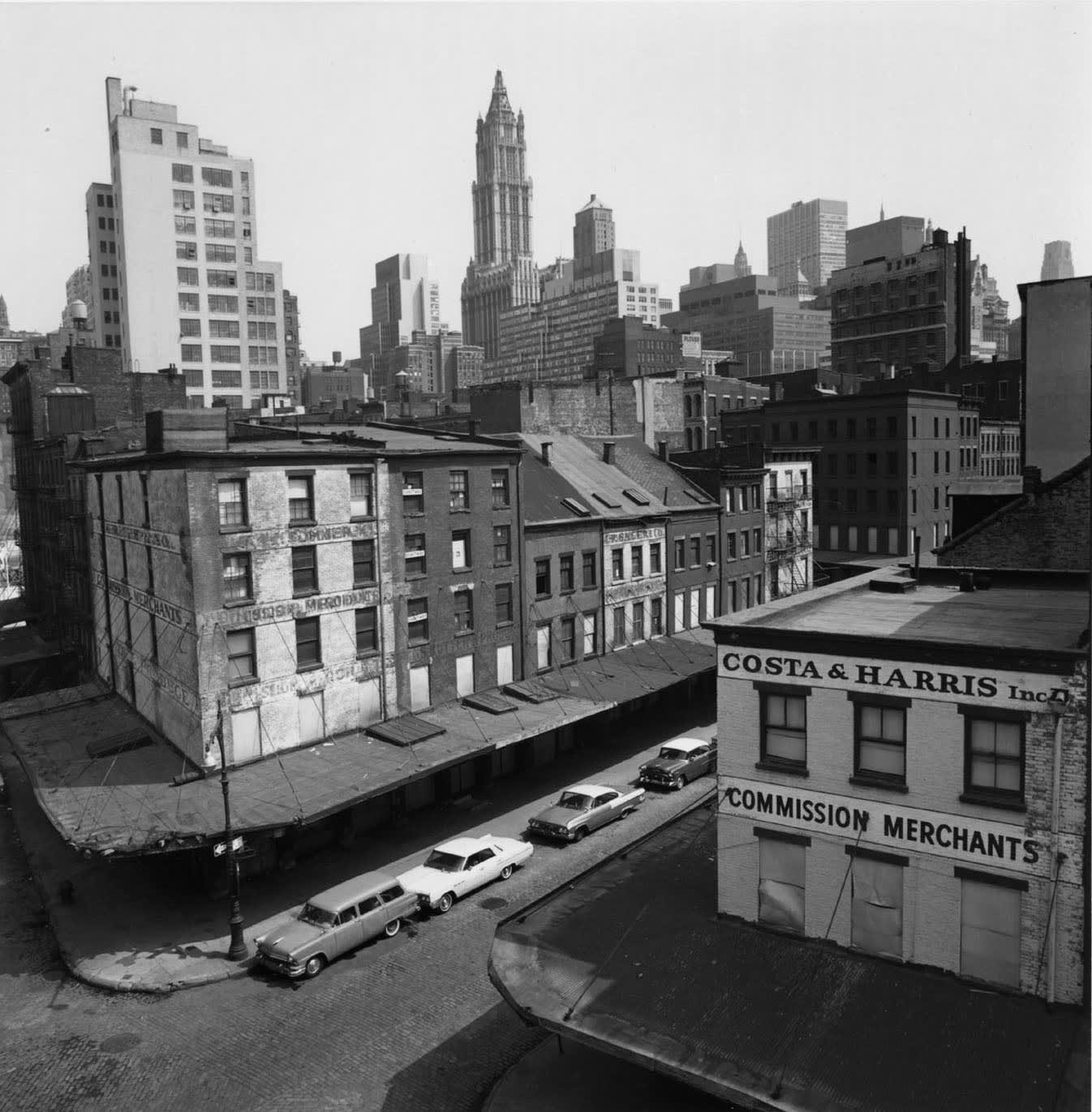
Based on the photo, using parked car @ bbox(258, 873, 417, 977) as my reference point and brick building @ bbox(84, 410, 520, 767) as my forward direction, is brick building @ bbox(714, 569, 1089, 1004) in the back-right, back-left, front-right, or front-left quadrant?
back-right

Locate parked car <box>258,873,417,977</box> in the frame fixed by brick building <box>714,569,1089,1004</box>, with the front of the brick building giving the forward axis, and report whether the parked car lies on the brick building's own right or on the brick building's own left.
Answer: on the brick building's own right

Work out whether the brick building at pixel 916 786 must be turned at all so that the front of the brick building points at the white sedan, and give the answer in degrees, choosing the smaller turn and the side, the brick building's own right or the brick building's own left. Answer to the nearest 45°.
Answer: approximately 90° to the brick building's own right

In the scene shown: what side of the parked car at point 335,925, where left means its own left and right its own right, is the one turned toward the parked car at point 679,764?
back

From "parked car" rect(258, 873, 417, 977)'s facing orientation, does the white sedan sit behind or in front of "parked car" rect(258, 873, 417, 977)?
behind

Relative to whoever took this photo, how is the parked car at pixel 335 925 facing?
facing the viewer and to the left of the viewer

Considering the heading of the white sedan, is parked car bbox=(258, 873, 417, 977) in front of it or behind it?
in front

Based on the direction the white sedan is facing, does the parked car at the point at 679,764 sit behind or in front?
behind
